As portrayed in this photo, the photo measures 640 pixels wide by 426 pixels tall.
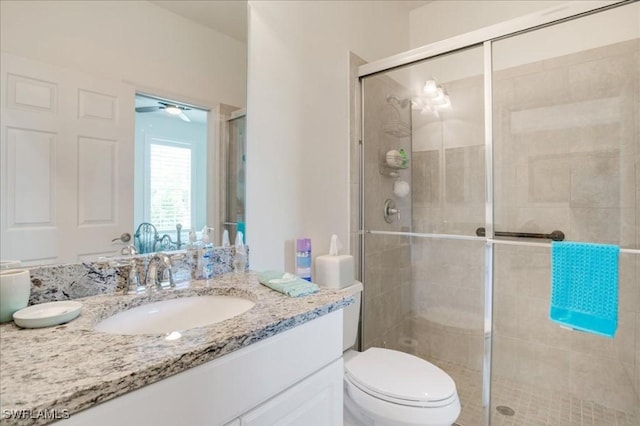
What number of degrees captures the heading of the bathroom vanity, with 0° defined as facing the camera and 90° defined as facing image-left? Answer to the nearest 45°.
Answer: approximately 315°

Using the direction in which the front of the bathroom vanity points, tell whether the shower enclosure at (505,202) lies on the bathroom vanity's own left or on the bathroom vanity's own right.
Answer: on the bathroom vanity's own left

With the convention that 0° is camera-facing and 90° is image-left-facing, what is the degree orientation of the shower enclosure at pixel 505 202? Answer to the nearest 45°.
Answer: approximately 45°
